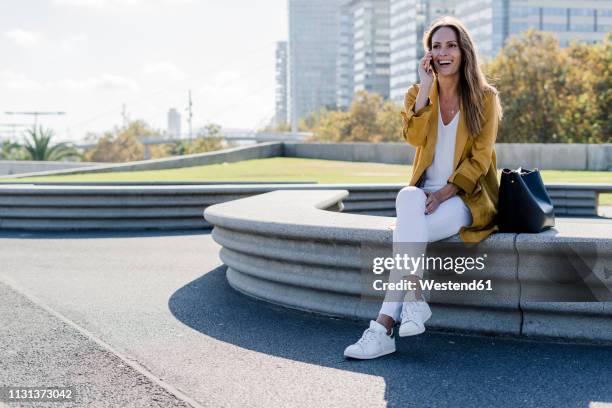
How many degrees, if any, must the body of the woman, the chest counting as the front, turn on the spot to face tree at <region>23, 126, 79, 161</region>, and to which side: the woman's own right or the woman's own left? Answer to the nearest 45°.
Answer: approximately 90° to the woman's own right

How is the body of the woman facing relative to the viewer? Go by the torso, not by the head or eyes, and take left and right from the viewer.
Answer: facing the viewer and to the left of the viewer

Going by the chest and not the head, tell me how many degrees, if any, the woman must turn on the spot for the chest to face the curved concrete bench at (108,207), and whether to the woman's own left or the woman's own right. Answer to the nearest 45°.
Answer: approximately 90° to the woman's own right
